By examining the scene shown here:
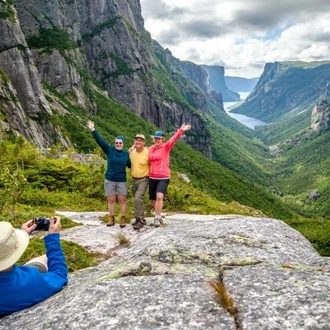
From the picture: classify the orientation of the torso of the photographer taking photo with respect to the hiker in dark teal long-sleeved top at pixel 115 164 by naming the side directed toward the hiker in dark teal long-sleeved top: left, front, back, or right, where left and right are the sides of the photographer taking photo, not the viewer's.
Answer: front

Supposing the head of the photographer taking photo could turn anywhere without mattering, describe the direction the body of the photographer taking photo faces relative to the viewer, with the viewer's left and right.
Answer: facing away from the viewer and to the right of the viewer

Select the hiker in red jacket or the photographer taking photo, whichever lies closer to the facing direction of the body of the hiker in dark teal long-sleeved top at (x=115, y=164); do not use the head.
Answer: the photographer taking photo

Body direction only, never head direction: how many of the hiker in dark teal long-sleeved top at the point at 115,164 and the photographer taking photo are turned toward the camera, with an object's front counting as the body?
1

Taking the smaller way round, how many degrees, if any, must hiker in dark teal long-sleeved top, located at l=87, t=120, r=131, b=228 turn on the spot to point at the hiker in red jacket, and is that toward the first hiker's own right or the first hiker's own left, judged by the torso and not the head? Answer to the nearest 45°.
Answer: approximately 45° to the first hiker's own left

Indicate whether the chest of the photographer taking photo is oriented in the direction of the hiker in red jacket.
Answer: yes
